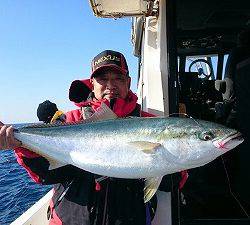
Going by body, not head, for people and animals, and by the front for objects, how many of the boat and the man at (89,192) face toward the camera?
1

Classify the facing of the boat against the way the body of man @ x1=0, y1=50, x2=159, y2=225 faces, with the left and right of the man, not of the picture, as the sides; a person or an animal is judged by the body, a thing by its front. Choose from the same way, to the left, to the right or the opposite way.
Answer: the opposite way

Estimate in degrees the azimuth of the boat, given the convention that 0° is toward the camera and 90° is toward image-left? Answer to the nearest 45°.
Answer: approximately 180°
